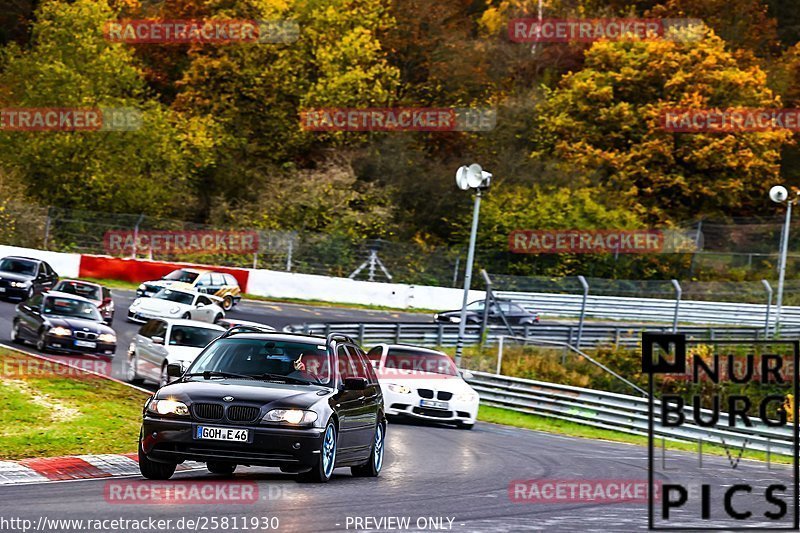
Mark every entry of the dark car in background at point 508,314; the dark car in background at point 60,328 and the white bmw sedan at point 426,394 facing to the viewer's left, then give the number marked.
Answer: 1

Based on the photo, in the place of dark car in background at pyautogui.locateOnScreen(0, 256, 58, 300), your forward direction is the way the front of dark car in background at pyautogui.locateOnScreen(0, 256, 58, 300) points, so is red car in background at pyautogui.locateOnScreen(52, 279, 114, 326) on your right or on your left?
on your left

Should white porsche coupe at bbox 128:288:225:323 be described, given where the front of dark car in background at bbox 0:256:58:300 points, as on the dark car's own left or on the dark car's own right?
on the dark car's own left

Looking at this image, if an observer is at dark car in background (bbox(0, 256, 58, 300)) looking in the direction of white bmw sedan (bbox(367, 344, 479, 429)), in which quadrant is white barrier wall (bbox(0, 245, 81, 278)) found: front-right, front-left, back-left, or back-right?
back-left

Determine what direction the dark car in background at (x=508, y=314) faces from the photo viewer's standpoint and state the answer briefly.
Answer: facing to the left of the viewer

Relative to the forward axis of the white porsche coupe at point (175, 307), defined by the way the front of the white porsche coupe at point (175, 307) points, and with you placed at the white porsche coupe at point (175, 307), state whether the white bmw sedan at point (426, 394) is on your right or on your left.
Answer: on your left

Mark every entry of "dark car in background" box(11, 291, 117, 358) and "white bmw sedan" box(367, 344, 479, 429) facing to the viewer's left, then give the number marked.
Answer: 0

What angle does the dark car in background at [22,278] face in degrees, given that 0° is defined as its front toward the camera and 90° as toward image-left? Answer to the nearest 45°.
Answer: approximately 45°

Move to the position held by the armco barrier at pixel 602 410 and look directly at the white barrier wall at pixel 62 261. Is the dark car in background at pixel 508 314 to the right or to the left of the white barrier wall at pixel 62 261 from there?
right

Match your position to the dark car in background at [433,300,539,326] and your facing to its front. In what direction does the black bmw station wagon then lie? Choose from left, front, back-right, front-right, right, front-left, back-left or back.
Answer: left

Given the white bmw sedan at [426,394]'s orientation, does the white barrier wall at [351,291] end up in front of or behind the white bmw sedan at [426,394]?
behind

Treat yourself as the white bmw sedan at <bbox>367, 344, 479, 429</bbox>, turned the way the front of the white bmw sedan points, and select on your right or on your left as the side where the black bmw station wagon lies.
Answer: on your right
